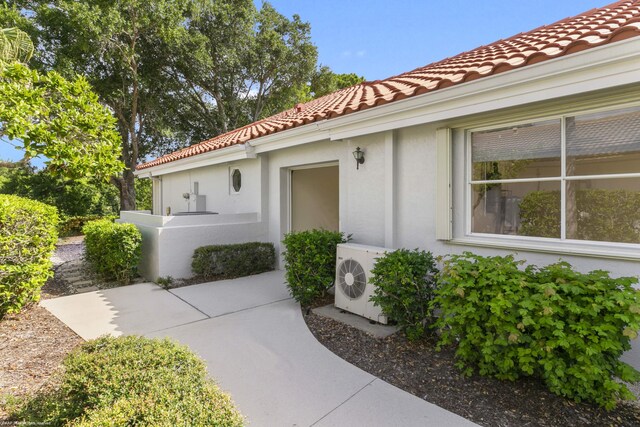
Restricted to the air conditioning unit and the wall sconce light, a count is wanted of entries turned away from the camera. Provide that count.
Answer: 0

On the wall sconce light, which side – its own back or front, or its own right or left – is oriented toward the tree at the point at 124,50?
right

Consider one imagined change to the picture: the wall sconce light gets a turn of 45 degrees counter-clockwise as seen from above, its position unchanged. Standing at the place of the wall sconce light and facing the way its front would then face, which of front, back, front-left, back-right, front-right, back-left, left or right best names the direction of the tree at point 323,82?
back

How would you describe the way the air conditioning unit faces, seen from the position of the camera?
facing the viewer and to the left of the viewer

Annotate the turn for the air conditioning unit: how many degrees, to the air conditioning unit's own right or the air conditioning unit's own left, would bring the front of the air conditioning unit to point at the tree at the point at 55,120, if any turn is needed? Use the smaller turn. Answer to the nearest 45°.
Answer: approximately 45° to the air conditioning unit's own right

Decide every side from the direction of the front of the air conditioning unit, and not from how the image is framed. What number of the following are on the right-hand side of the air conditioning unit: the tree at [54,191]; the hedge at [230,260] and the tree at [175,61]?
3

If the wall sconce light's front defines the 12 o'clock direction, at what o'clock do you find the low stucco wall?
The low stucco wall is roughly at 2 o'clock from the wall sconce light.

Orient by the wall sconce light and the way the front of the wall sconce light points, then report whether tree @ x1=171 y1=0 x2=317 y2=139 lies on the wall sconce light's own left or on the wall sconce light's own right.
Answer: on the wall sconce light's own right

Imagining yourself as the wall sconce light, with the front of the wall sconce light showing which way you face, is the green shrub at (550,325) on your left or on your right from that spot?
on your left

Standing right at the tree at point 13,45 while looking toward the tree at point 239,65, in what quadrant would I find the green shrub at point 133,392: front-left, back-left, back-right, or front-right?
back-right

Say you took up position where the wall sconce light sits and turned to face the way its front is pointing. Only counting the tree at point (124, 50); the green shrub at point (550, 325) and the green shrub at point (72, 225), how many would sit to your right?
2

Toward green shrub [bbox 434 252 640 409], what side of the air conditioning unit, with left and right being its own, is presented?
left

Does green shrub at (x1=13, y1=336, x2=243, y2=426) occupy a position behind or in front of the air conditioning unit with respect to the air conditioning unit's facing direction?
in front
